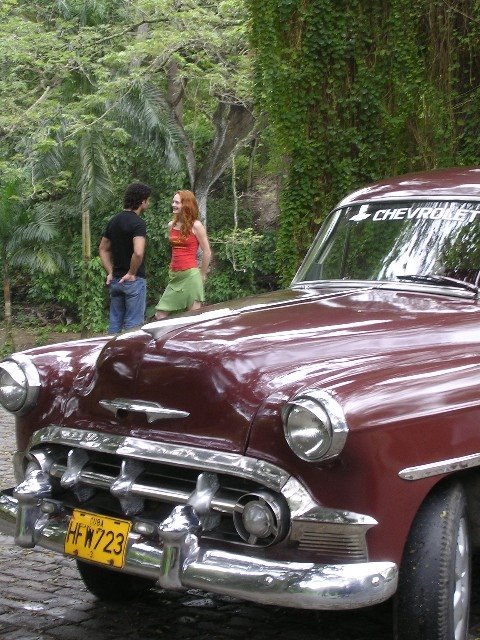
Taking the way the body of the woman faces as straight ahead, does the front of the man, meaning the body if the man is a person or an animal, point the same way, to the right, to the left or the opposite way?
the opposite way

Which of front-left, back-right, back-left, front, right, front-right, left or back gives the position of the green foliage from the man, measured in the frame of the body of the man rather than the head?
front-left

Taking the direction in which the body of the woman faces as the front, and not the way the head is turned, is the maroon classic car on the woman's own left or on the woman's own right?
on the woman's own left

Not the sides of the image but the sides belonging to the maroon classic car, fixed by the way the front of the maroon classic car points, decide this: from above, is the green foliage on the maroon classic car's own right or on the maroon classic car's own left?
on the maroon classic car's own right

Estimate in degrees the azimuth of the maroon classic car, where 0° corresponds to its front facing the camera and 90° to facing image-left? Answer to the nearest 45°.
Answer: approximately 45°

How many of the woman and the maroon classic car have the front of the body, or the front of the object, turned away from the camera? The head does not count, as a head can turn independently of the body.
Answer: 0

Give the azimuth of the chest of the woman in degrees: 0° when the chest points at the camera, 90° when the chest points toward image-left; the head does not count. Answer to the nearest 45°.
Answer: approximately 45°

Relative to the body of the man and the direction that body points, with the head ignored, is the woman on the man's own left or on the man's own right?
on the man's own right

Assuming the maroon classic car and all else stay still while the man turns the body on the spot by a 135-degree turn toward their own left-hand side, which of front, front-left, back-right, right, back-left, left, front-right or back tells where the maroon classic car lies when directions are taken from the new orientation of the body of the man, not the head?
left

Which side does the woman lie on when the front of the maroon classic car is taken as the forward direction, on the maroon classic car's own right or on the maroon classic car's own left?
on the maroon classic car's own right

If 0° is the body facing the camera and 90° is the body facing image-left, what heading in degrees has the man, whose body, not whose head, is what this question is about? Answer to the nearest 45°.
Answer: approximately 225°
